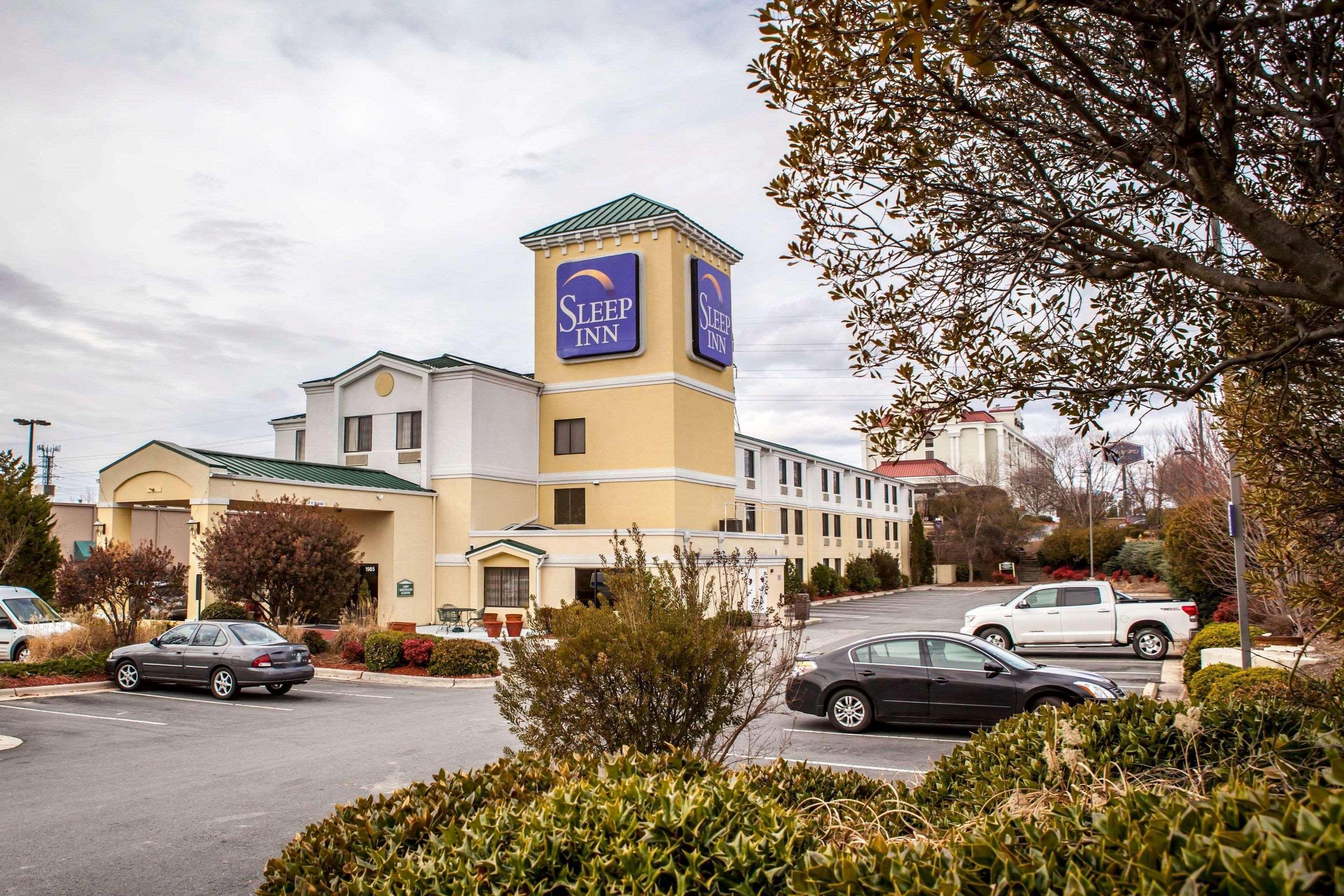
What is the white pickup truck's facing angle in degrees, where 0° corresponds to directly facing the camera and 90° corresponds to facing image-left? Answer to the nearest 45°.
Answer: approximately 90°

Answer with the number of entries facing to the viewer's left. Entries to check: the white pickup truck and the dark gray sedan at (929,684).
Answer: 1

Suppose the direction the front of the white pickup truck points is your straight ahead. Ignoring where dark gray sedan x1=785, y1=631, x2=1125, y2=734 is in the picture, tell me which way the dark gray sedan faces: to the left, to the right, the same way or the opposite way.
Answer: the opposite way

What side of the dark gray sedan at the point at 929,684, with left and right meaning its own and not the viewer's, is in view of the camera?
right

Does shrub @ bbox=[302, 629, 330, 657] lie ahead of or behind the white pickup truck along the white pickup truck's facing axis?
ahead

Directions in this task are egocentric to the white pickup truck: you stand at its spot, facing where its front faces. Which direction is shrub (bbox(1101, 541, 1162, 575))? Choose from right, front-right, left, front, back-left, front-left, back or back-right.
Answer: right

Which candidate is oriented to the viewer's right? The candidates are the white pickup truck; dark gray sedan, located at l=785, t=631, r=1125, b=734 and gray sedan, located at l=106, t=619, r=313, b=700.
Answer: the dark gray sedan

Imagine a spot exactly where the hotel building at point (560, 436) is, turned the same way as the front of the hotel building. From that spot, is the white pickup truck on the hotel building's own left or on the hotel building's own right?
on the hotel building's own left

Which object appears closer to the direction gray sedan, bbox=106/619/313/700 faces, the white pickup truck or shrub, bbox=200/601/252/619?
the shrub

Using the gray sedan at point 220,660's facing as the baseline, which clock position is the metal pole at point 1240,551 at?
The metal pole is roughly at 6 o'clock from the gray sedan.

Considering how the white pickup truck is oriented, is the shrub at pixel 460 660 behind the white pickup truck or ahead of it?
ahead

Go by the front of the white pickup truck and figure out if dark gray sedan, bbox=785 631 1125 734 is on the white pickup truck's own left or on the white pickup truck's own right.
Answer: on the white pickup truck's own left
